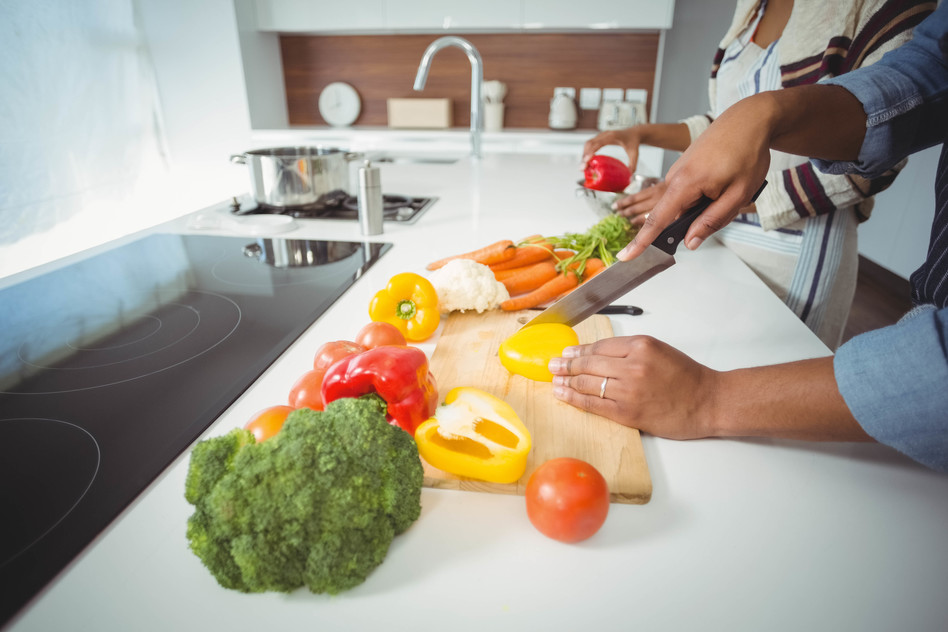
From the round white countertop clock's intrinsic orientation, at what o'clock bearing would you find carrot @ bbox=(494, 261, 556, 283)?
The carrot is roughly at 12 o'clock from the round white countertop clock.

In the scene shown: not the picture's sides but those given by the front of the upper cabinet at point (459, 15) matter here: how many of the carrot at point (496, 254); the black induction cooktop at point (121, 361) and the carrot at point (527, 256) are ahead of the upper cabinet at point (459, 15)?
3

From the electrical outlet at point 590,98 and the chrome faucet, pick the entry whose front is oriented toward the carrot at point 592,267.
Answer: the electrical outlet

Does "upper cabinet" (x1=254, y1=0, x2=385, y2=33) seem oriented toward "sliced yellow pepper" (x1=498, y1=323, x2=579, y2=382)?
yes

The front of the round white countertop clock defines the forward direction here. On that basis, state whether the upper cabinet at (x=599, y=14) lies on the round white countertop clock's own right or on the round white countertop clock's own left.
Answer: on the round white countertop clock's own left
